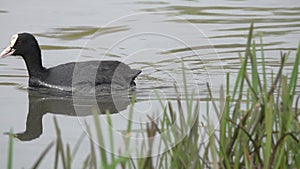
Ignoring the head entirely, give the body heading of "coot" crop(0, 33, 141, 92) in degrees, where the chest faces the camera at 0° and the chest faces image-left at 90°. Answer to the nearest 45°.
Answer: approximately 90°
